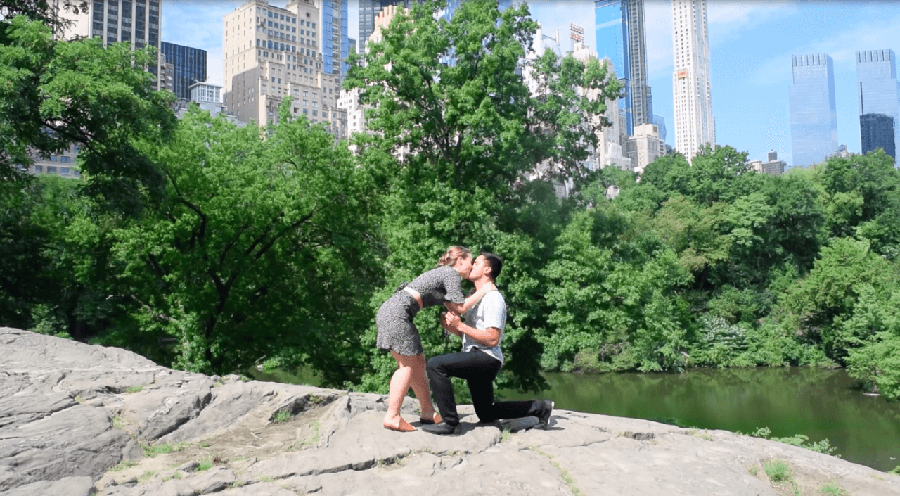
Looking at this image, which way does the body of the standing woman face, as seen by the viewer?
to the viewer's right

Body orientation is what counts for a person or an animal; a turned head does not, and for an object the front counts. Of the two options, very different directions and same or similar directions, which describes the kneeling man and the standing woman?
very different directions

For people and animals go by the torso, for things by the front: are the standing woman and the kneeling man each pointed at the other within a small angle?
yes

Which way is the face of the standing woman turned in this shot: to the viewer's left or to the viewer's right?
to the viewer's right

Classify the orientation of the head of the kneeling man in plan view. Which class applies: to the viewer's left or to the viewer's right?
to the viewer's left

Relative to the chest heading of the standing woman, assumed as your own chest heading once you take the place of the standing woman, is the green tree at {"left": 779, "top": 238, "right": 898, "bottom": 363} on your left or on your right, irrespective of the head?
on your left

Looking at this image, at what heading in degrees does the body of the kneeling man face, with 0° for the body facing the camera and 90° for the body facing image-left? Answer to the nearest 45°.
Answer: approximately 90°
